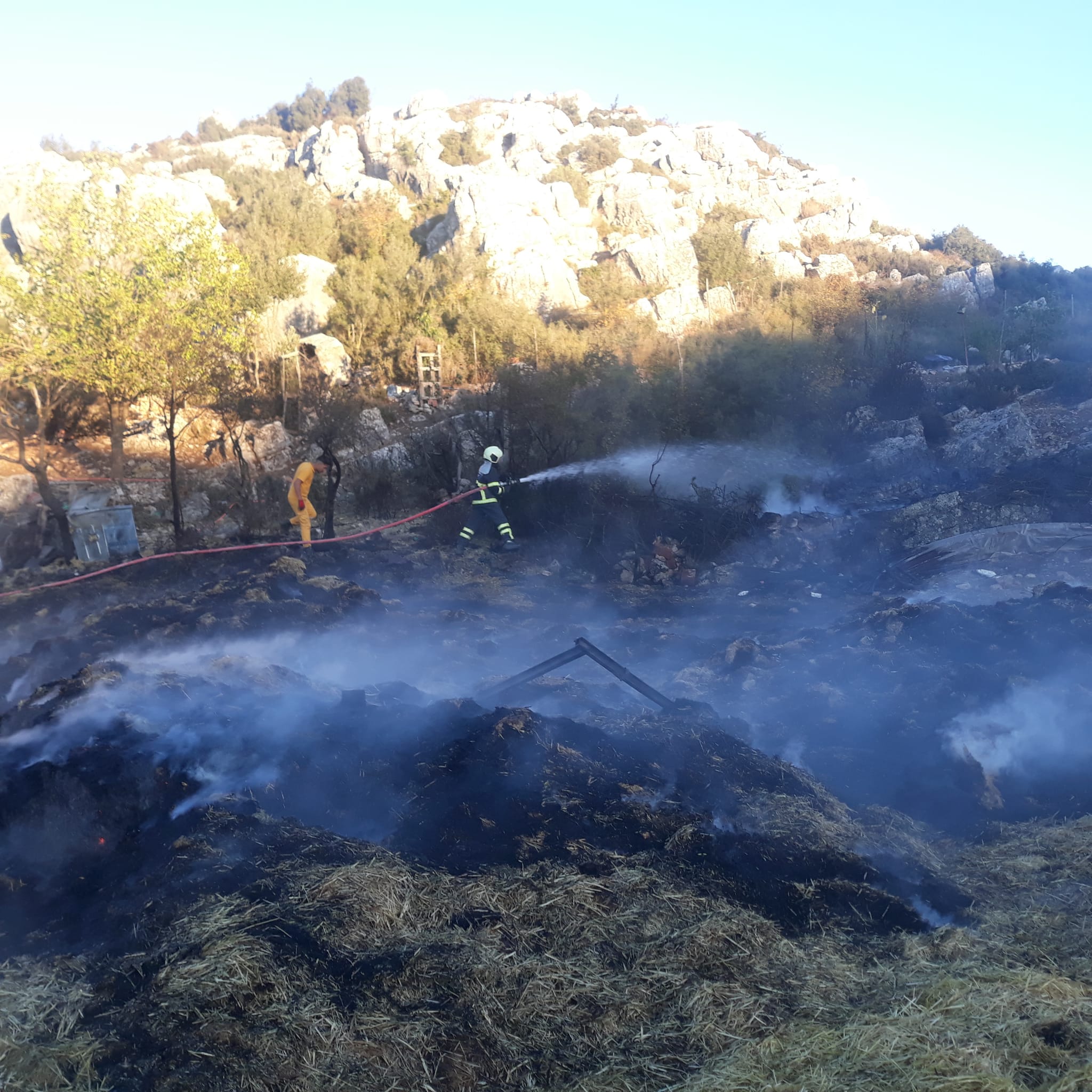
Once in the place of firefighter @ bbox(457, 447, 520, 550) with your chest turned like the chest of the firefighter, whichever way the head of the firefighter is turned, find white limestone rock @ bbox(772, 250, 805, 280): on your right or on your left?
on your left

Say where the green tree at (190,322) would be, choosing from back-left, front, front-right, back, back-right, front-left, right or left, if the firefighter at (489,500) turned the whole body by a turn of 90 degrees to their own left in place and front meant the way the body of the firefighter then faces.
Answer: front-left

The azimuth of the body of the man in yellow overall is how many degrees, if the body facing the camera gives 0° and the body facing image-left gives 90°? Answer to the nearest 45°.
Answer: approximately 270°

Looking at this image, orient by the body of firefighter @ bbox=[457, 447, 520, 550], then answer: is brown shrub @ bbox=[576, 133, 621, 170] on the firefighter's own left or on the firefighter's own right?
on the firefighter's own left

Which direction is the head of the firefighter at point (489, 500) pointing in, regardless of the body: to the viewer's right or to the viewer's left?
to the viewer's right

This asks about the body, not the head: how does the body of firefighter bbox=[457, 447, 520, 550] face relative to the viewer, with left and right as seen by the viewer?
facing to the right of the viewer

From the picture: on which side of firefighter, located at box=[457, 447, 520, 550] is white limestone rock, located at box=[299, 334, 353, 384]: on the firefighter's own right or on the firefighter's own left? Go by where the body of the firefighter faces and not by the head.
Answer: on the firefighter's own left
